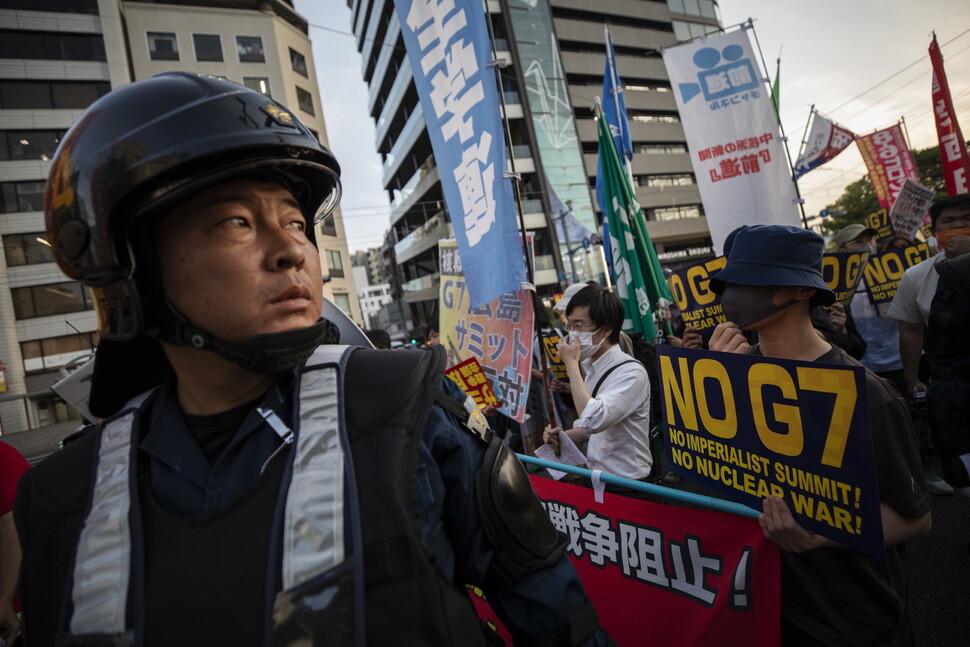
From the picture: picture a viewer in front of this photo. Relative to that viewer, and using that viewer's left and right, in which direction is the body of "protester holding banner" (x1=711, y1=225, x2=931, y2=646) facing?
facing the viewer and to the left of the viewer

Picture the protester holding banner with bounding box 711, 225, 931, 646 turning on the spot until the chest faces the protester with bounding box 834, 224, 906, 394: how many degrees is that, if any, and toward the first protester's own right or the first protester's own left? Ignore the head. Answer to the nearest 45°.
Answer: approximately 135° to the first protester's own right

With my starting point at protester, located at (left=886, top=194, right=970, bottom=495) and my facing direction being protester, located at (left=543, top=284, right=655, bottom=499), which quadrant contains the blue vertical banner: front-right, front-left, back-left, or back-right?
front-right

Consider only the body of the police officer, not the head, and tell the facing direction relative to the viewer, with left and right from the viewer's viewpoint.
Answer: facing the viewer

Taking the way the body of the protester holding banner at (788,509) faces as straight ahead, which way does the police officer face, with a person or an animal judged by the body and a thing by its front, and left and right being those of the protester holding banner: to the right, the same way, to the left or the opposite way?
to the left

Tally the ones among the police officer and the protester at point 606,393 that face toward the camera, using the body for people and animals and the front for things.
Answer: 1

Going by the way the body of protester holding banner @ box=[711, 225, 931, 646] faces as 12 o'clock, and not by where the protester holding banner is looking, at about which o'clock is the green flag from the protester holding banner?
The green flag is roughly at 4 o'clock from the protester holding banner.

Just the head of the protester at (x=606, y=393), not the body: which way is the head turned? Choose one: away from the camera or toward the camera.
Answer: toward the camera

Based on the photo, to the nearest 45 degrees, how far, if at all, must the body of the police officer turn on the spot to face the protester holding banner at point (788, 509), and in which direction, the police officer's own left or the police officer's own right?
approximately 90° to the police officer's own left

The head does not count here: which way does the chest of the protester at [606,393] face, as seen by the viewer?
to the viewer's left
